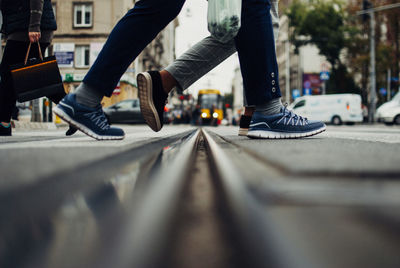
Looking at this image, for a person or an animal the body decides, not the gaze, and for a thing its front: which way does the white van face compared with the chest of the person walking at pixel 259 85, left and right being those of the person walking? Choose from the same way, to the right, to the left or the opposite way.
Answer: the opposite way

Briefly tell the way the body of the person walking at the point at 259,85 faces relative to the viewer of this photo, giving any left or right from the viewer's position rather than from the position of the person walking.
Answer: facing to the right of the viewer

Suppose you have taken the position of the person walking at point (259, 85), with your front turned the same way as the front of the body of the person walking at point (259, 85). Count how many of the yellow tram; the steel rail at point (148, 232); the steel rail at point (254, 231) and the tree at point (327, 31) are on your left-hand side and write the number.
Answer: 2

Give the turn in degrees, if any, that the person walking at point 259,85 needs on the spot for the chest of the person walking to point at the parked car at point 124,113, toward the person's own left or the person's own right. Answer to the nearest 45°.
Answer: approximately 90° to the person's own left

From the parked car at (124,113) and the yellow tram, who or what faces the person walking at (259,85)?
the yellow tram

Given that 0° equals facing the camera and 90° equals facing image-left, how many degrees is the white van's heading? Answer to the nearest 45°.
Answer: approximately 90°

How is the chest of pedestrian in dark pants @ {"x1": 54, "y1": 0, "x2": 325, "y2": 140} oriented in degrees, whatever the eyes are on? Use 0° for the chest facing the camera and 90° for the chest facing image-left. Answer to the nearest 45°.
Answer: approximately 270°
